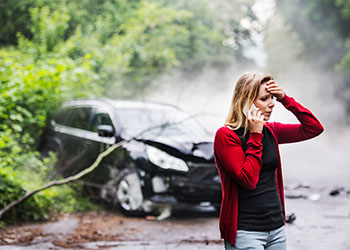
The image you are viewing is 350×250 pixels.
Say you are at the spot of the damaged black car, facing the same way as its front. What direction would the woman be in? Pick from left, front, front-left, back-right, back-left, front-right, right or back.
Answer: front-right

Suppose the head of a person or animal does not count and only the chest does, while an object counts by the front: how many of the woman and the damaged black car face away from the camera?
0

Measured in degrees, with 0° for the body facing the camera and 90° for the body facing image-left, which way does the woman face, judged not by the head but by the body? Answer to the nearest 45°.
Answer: approximately 315°

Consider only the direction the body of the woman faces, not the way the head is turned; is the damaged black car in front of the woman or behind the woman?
behind
